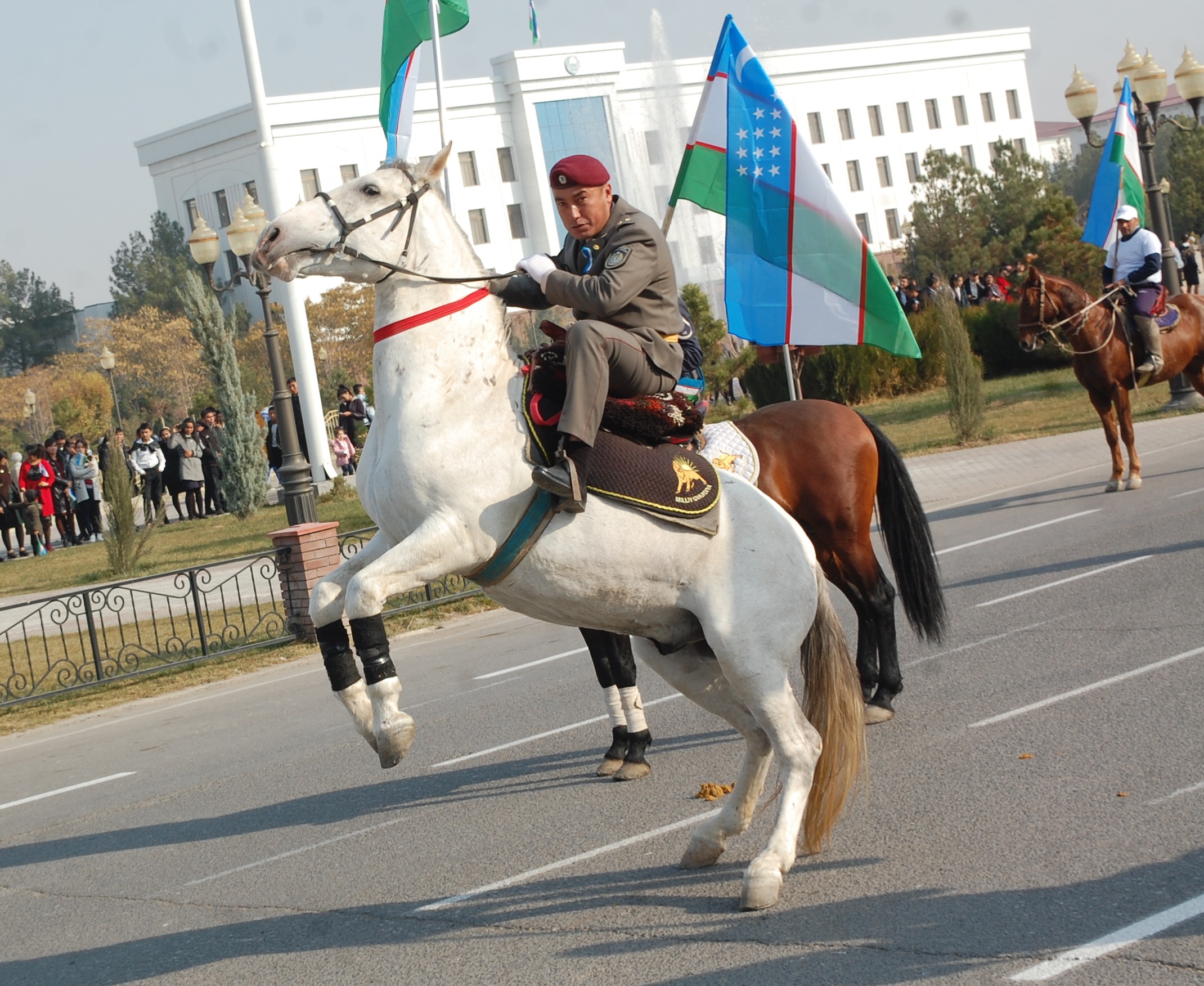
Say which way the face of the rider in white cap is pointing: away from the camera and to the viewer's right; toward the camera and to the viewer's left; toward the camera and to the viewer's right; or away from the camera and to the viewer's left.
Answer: toward the camera and to the viewer's left

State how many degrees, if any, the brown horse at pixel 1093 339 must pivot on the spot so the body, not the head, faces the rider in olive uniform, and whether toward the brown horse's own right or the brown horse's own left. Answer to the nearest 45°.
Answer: approximately 45° to the brown horse's own left

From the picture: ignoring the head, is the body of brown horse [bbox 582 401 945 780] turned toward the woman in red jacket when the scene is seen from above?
no

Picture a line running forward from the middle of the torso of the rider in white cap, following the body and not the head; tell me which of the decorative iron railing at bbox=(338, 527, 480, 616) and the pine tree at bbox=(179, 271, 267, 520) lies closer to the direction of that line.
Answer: the decorative iron railing

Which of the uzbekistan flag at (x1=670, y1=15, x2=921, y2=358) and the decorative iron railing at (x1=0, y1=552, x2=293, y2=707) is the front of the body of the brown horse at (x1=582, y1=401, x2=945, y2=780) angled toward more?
the decorative iron railing

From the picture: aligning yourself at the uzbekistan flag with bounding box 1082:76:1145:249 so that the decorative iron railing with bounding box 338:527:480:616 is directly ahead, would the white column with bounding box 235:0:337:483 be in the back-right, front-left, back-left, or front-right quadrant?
front-right

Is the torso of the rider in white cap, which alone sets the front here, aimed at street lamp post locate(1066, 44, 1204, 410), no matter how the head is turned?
no

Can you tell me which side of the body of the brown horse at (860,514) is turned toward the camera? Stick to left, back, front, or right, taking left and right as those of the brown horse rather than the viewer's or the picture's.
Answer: left

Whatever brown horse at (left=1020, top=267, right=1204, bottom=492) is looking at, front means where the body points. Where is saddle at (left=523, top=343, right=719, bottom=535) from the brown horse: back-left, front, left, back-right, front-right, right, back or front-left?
front-left

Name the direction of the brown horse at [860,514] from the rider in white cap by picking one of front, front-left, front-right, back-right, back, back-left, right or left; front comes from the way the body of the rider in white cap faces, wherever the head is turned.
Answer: front-left

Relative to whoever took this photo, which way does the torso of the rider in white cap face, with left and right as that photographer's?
facing the viewer and to the left of the viewer

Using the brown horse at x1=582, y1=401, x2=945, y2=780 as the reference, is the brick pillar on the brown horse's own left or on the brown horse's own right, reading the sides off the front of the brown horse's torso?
on the brown horse's own right

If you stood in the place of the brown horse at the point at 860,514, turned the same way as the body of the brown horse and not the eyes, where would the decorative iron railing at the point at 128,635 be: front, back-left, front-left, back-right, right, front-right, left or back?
front-right

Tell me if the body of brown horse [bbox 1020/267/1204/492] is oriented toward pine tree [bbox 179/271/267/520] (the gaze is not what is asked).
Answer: no

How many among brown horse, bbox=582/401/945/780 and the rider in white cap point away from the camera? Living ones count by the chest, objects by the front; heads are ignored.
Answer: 0
